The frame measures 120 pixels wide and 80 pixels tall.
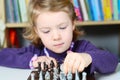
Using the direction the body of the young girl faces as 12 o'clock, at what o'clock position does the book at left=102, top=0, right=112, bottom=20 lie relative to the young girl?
The book is roughly at 7 o'clock from the young girl.

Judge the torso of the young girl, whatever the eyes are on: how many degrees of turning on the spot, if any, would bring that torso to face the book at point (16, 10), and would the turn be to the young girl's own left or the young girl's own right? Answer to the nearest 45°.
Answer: approximately 180°

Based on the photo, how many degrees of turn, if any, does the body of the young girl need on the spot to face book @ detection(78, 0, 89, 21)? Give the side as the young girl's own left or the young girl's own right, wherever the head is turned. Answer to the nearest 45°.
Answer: approximately 180°

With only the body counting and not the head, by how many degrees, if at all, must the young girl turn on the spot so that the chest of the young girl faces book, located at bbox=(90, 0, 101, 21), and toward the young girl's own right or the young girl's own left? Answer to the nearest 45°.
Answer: approximately 180°

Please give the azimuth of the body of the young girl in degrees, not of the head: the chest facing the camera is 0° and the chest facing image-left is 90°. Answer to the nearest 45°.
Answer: approximately 0°
